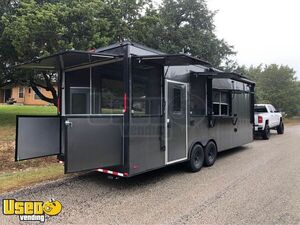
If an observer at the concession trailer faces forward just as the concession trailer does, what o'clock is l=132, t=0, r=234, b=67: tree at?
The tree is roughly at 11 o'clock from the concession trailer.

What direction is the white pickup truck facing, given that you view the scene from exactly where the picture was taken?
facing away from the viewer and to the right of the viewer

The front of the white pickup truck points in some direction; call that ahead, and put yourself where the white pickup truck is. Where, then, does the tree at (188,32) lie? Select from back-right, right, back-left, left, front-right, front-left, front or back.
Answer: left

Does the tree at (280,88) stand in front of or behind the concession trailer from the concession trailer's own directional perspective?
in front

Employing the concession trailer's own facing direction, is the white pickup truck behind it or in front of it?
in front

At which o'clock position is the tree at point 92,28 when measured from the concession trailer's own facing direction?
The tree is roughly at 10 o'clock from the concession trailer.

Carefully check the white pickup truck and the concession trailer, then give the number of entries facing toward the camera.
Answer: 0

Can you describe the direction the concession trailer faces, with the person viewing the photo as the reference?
facing away from the viewer and to the right of the viewer
